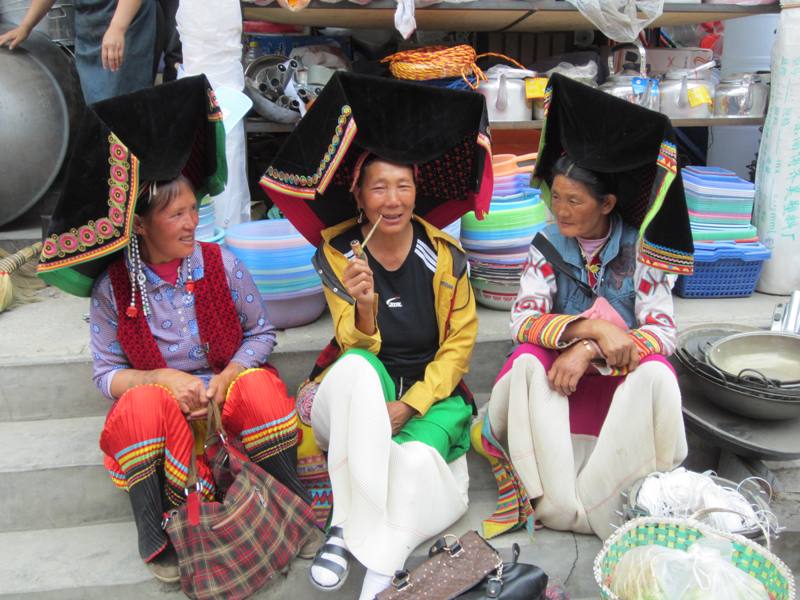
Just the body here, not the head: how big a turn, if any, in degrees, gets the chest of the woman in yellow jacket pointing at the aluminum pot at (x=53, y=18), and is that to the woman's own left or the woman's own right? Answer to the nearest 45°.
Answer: approximately 135° to the woman's own right

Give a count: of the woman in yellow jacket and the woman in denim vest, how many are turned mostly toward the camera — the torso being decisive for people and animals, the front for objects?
2

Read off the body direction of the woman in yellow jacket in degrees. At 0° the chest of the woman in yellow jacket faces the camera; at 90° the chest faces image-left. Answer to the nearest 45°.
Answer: approximately 0°

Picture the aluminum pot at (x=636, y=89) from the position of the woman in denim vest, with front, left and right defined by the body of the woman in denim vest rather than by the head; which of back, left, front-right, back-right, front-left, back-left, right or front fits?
back

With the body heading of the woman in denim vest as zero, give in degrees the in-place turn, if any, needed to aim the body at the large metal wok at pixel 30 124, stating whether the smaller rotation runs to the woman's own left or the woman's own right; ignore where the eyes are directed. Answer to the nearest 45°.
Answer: approximately 135° to the woman's own right

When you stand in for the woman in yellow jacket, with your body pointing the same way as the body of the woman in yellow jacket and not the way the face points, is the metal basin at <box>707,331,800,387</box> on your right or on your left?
on your left

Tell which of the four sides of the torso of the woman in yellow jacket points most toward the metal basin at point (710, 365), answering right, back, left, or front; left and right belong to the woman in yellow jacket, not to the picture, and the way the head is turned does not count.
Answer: left

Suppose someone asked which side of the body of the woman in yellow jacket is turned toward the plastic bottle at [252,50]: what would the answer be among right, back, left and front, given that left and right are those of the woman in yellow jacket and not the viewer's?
back
